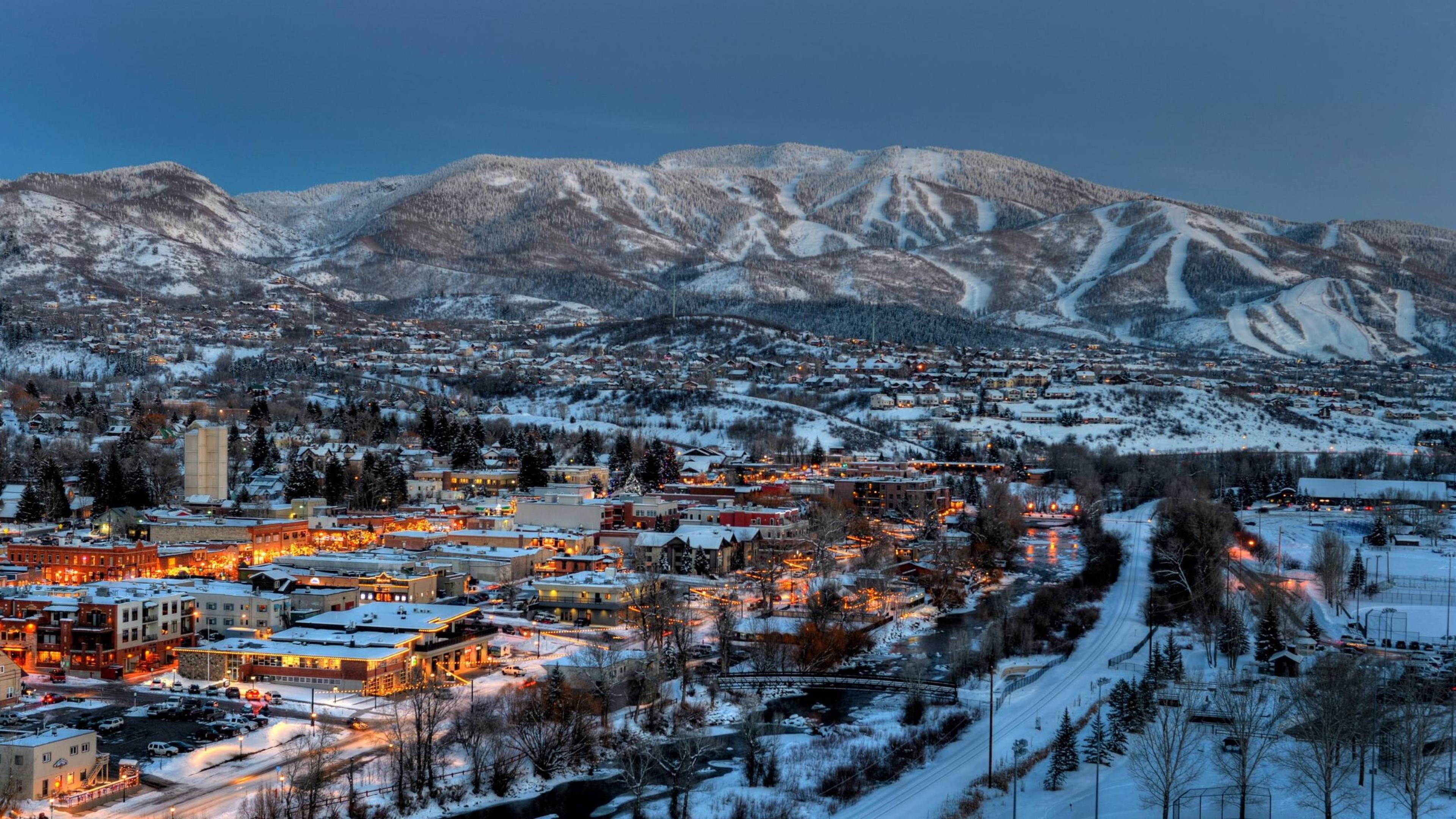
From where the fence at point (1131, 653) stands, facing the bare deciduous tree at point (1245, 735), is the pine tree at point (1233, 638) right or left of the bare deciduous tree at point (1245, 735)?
left

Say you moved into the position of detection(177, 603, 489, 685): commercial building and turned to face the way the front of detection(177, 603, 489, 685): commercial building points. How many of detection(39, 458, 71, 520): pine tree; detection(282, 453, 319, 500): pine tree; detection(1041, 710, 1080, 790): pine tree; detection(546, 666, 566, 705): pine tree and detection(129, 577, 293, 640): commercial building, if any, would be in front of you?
2

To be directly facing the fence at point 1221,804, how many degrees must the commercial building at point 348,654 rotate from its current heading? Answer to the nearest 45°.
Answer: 0° — it already faces it

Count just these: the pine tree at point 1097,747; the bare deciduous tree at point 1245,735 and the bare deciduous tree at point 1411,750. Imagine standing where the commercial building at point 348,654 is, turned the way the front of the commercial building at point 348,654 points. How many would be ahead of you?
3

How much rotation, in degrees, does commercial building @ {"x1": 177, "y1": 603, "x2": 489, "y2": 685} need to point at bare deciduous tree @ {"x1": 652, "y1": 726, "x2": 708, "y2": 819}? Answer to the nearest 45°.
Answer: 0° — it already faces it

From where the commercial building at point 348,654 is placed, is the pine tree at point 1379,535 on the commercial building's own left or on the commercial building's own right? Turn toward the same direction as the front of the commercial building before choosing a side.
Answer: on the commercial building's own left

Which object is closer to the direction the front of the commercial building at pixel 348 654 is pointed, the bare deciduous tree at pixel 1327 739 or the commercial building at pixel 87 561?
the bare deciduous tree

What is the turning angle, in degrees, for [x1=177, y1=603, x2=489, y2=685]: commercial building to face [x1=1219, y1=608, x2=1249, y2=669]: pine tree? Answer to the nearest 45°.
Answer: approximately 45° to its left

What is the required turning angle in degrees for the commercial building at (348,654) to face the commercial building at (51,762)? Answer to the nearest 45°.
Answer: approximately 90° to its right

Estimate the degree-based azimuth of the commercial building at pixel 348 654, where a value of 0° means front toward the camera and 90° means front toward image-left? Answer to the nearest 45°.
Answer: approximately 315°
